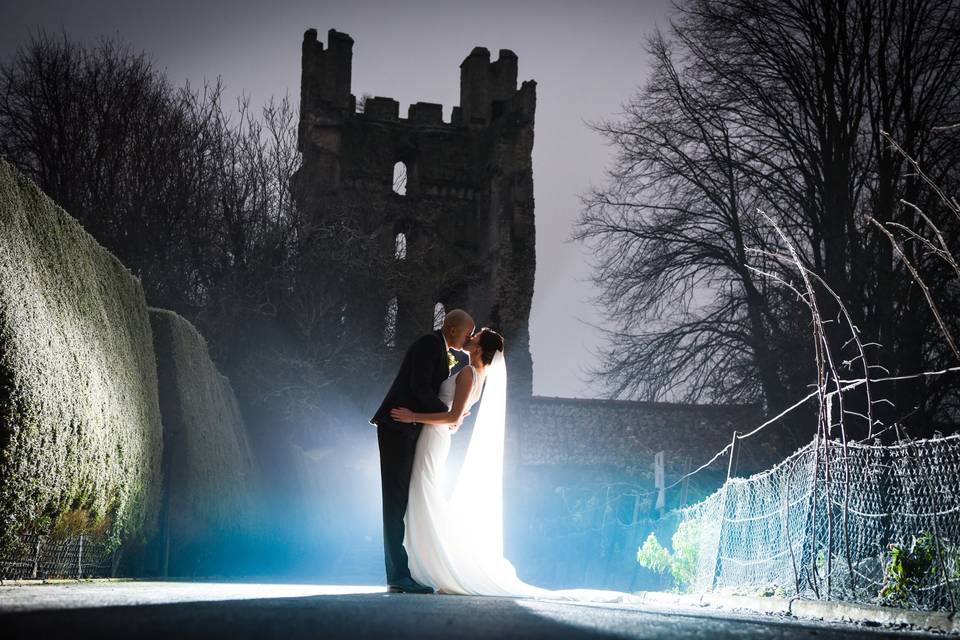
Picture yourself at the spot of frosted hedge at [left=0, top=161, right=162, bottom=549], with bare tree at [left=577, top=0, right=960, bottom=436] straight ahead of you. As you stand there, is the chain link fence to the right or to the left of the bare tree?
right

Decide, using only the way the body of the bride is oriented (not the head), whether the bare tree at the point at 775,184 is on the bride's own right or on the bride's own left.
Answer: on the bride's own right

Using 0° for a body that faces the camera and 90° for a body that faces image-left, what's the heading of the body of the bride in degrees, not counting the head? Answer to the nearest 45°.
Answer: approximately 90°

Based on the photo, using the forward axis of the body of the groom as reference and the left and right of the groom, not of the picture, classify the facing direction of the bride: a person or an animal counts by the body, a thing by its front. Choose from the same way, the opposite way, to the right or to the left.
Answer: the opposite way

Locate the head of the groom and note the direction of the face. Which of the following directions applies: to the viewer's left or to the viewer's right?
to the viewer's right

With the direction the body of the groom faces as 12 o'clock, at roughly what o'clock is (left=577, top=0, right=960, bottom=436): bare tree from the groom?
The bare tree is roughly at 10 o'clock from the groom.

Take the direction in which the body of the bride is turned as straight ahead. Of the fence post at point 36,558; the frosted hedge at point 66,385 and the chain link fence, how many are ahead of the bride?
2

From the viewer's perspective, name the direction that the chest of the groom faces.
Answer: to the viewer's right

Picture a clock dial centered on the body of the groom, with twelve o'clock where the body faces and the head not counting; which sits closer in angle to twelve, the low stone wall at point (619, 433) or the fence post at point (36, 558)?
the low stone wall

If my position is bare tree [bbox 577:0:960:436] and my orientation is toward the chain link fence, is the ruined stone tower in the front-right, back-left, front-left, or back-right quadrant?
back-right
